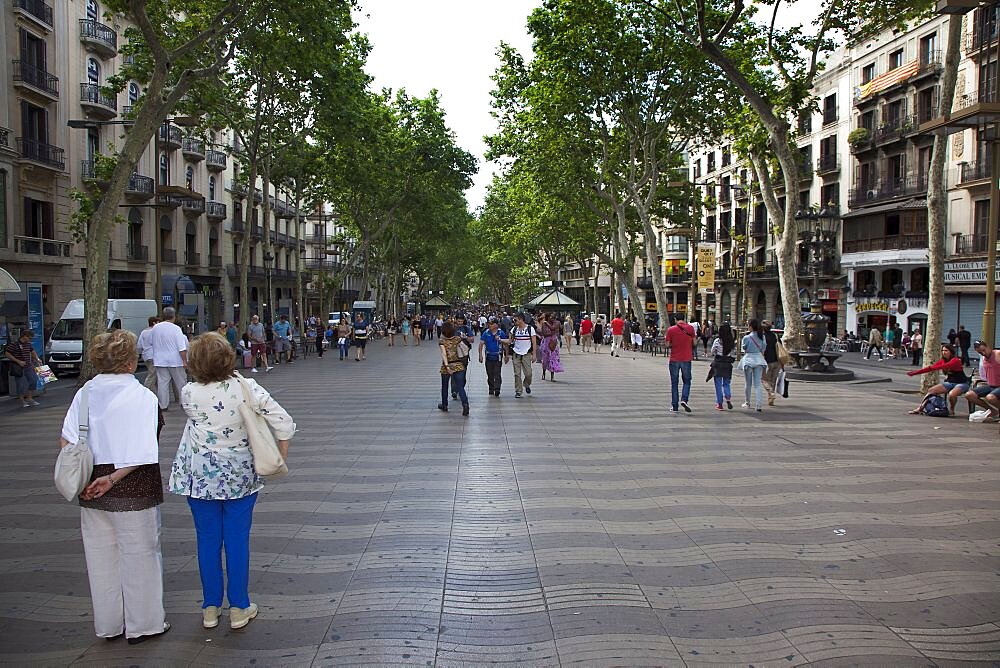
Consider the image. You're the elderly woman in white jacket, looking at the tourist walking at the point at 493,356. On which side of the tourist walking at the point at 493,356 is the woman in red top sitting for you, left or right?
right

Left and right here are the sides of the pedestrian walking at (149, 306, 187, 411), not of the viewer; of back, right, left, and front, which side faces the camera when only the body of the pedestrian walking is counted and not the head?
back

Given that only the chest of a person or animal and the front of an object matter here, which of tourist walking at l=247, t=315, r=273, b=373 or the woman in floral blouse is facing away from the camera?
the woman in floral blouse

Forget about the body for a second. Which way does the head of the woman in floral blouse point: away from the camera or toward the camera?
away from the camera

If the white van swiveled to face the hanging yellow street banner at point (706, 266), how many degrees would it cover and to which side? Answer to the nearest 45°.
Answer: approximately 135° to its left

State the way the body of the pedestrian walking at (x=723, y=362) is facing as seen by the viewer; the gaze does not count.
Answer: away from the camera

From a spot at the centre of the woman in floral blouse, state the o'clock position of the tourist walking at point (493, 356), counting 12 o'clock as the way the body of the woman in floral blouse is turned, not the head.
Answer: The tourist walking is roughly at 1 o'clock from the woman in floral blouse.

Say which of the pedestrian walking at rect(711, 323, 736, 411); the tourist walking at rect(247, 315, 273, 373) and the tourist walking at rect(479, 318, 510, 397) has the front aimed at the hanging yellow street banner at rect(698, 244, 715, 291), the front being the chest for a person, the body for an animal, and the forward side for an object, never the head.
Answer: the pedestrian walking

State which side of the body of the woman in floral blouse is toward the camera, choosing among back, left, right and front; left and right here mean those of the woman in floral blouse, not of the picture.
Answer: back

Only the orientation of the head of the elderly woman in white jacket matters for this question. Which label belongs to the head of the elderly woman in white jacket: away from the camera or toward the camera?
away from the camera

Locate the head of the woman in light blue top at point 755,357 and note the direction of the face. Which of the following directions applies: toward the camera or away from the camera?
away from the camera

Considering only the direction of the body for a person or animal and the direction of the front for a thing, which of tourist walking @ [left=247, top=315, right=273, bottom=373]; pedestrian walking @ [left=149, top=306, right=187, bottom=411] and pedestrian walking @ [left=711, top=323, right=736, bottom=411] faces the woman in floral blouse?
the tourist walking

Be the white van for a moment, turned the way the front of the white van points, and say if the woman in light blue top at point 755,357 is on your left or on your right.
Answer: on your left

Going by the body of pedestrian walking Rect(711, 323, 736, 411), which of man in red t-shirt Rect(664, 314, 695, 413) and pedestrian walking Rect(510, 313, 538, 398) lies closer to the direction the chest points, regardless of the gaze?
the pedestrian walking
